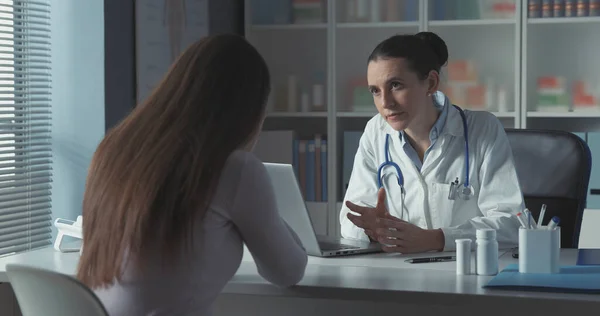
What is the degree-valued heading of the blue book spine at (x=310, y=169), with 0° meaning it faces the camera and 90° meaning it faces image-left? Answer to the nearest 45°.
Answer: approximately 0°

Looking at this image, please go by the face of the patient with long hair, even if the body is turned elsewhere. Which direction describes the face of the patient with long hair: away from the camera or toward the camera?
away from the camera

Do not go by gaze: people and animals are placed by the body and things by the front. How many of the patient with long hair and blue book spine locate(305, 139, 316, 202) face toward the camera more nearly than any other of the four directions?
1

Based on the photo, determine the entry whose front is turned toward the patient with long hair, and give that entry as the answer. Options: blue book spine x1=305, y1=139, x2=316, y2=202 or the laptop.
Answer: the blue book spine

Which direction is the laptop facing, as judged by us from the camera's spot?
facing away from the viewer and to the right of the viewer

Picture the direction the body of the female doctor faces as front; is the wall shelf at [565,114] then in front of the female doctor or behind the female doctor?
behind

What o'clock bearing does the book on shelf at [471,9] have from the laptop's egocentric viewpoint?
The book on shelf is roughly at 11 o'clock from the laptop.

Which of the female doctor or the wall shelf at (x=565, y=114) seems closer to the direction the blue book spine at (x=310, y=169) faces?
the female doctor
